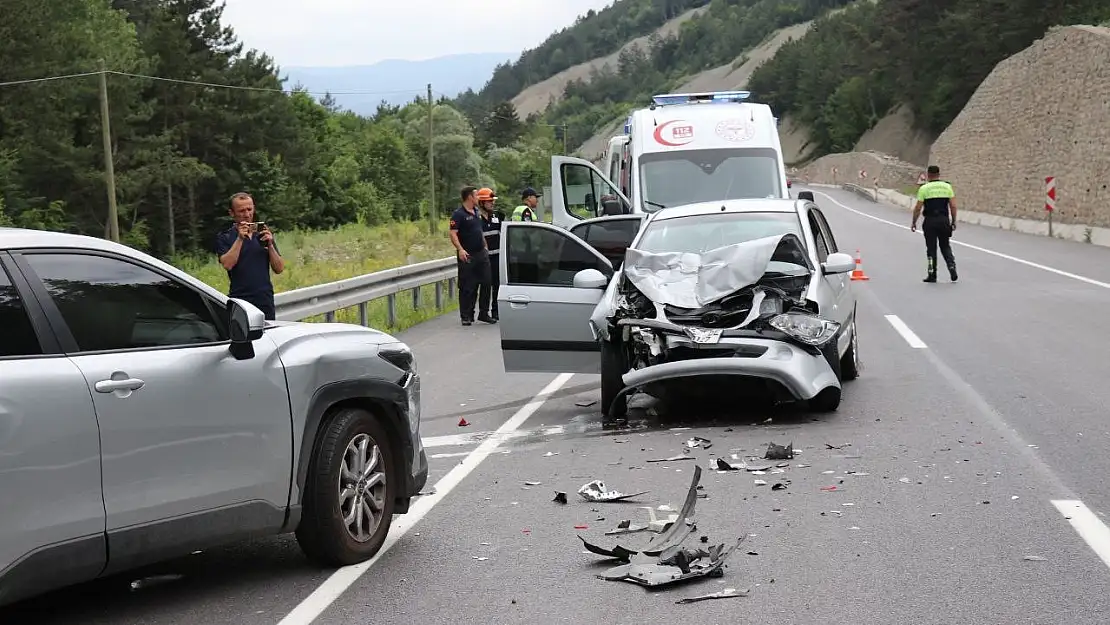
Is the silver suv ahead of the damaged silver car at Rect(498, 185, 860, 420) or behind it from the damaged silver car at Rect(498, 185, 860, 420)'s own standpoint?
ahead

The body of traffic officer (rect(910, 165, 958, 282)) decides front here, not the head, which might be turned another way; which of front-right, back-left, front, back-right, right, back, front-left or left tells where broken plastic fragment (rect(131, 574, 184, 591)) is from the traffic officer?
back

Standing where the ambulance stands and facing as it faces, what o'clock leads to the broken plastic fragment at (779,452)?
The broken plastic fragment is roughly at 12 o'clock from the ambulance.

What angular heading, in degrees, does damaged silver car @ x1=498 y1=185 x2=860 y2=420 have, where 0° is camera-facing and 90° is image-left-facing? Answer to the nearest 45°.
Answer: approximately 0°

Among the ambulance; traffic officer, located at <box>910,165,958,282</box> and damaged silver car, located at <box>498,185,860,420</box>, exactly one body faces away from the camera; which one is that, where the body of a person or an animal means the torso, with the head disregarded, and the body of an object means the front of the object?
the traffic officer

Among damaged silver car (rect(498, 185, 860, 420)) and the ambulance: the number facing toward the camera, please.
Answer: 2

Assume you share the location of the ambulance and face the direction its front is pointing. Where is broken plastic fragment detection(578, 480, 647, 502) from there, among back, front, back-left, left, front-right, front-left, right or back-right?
front

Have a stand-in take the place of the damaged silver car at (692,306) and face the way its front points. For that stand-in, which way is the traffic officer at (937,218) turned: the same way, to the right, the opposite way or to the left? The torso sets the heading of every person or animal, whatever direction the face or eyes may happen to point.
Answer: the opposite way

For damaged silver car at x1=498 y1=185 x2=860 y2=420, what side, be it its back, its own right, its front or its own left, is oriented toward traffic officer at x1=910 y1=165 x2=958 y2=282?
back

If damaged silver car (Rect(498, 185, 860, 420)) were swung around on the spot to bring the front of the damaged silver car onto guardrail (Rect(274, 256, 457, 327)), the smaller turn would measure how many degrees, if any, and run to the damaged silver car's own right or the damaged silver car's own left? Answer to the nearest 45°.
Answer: approximately 135° to the damaged silver car's own right

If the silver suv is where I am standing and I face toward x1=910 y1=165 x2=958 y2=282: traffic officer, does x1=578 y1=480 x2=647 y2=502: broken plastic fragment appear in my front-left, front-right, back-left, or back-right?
front-right

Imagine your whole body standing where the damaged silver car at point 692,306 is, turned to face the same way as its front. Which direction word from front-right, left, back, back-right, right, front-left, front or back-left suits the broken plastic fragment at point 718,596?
front

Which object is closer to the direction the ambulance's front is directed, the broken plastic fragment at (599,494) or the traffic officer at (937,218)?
the broken plastic fragment

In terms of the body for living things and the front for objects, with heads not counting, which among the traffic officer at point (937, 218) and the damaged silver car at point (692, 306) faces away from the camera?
the traffic officer

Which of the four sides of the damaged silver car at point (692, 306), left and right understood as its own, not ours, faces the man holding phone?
right
